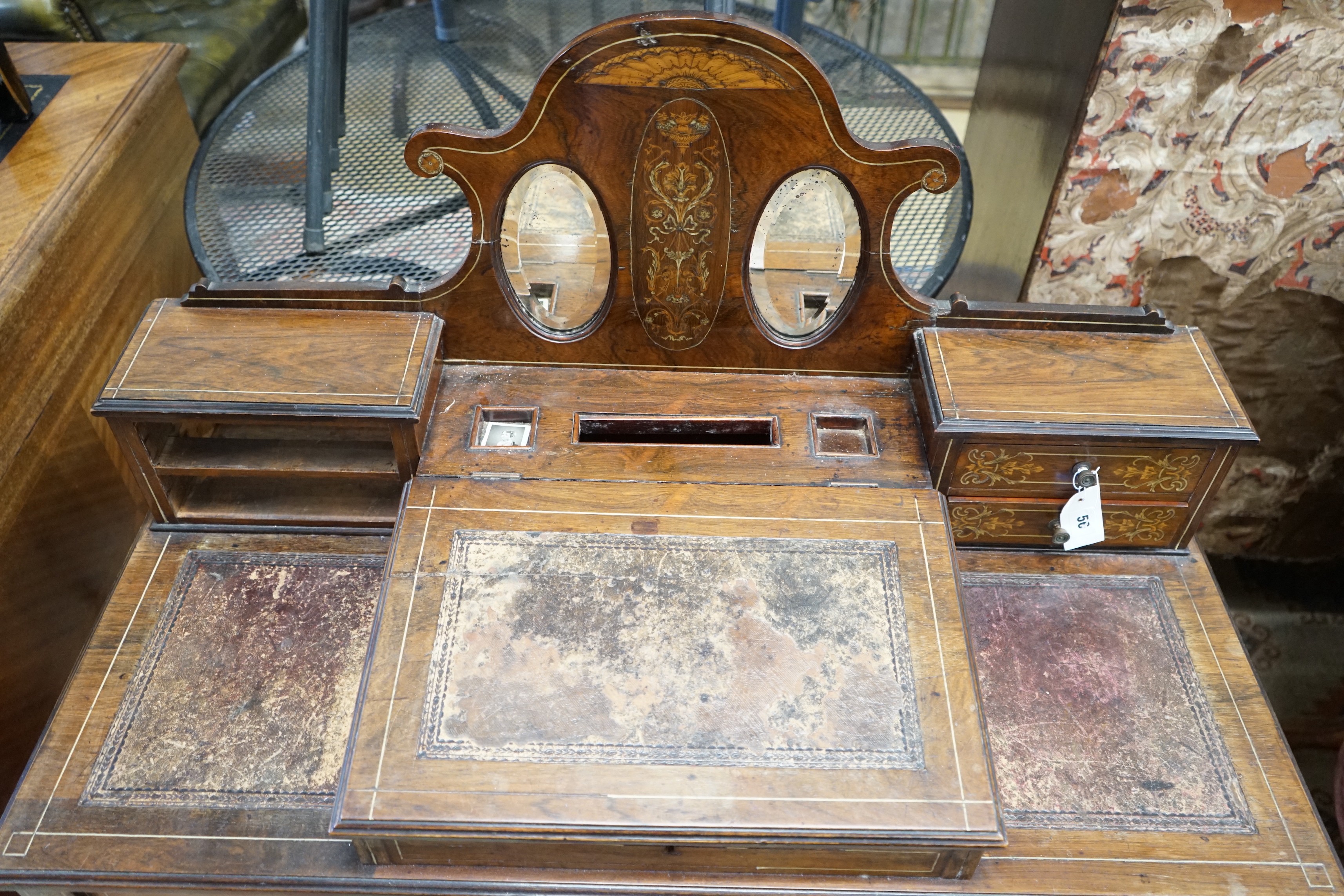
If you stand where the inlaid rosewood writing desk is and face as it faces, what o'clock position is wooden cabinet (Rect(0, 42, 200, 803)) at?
The wooden cabinet is roughly at 4 o'clock from the inlaid rosewood writing desk.

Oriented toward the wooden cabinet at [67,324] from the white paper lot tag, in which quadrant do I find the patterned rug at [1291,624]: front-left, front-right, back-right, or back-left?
back-right

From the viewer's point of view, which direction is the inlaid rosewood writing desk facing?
toward the camera
